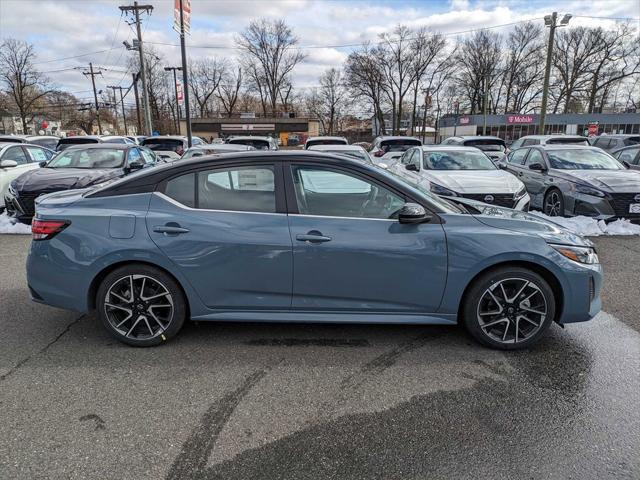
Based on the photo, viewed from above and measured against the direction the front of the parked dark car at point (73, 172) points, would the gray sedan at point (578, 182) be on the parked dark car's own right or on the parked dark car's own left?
on the parked dark car's own left

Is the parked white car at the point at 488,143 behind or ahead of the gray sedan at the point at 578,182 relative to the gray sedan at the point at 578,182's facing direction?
behind

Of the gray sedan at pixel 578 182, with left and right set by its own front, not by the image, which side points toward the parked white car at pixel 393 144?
back

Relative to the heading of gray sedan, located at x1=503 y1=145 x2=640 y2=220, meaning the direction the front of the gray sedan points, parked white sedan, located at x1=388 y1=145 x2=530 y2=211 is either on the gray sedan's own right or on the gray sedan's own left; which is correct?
on the gray sedan's own right

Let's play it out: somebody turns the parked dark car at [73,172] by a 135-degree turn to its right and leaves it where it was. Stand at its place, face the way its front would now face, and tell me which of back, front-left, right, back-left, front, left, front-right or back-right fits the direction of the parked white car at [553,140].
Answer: right

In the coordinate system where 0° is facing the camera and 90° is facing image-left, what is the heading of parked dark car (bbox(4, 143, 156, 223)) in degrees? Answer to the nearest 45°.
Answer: approximately 45°

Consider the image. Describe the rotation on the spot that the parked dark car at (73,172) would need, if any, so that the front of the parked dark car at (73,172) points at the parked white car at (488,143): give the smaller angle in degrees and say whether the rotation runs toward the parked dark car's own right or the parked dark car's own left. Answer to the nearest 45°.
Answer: approximately 135° to the parked dark car's own left

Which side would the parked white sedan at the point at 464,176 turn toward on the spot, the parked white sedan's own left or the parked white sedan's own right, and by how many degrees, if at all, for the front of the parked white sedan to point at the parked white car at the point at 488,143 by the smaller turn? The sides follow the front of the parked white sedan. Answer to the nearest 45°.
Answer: approximately 135° to the parked white sedan's own left
